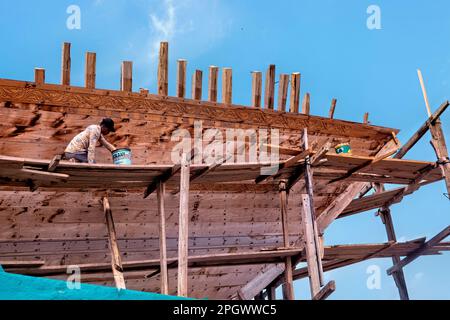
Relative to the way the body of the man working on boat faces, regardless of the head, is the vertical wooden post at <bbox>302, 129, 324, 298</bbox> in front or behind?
in front

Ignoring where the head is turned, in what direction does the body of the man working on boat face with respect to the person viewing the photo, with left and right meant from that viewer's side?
facing to the right of the viewer

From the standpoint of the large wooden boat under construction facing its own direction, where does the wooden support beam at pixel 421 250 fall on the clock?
The wooden support beam is roughly at 12 o'clock from the large wooden boat under construction.

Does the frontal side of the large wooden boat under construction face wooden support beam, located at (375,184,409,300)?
yes

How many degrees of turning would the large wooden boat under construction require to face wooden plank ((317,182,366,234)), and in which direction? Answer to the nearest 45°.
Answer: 0° — it already faces it

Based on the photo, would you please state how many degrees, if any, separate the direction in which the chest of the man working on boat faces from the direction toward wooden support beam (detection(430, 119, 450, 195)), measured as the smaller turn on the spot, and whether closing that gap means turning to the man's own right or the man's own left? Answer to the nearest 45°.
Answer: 0° — they already face it

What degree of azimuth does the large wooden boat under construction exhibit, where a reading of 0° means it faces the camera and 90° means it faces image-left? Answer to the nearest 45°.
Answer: approximately 225°

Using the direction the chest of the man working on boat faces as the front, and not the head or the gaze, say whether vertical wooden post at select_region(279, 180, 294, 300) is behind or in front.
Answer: in front
